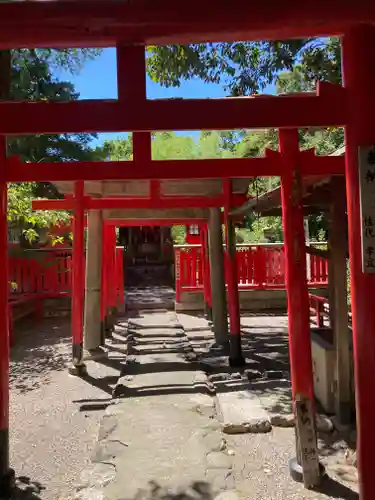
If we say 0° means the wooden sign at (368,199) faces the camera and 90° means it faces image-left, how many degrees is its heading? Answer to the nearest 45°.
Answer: approximately 0°

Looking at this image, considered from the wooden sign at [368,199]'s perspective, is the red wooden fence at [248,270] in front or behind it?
behind
